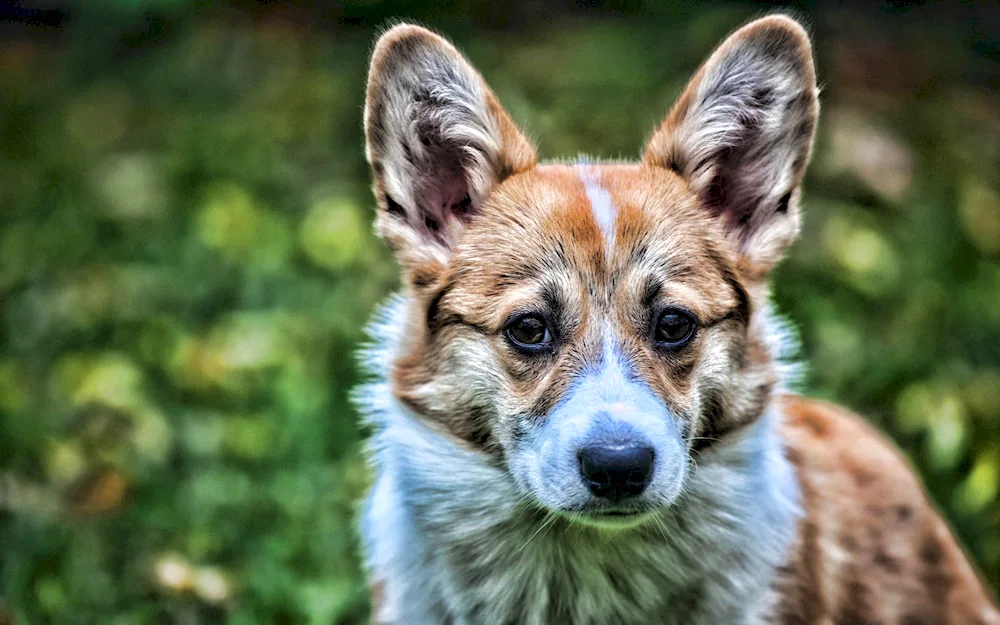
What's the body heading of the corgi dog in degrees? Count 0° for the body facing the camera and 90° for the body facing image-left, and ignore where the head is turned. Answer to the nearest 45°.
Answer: approximately 45°
